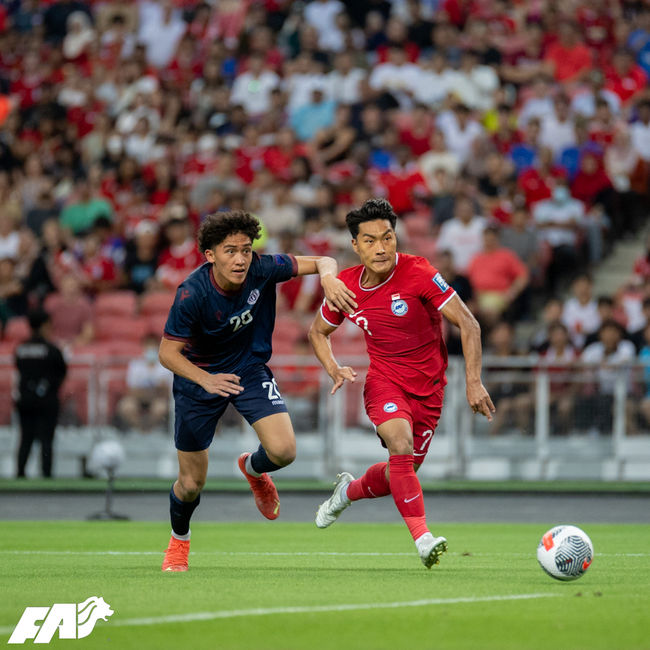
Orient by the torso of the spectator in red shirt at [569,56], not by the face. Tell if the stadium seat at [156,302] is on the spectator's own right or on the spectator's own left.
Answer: on the spectator's own right

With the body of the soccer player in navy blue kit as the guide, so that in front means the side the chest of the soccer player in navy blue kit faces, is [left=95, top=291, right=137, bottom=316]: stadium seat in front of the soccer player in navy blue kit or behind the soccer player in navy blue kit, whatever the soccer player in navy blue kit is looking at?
behind

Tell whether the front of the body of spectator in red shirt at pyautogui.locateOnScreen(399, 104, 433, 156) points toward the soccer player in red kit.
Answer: yes

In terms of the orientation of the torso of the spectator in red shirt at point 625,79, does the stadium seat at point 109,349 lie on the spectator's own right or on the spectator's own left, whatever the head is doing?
on the spectator's own right

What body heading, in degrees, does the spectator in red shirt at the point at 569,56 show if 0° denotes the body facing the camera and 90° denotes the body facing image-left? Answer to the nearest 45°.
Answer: approximately 0°

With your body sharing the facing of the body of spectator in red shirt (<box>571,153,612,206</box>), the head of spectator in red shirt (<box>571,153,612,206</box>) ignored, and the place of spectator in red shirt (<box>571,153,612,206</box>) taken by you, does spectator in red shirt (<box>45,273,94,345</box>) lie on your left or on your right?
on your right
